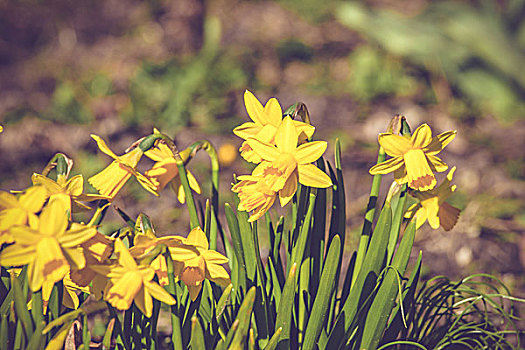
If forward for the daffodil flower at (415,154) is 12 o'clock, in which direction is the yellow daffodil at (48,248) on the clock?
The yellow daffodil is roughly at 2 o'clock from the daffodil flower.

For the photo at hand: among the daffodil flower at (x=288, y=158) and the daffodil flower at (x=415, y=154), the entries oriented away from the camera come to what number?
0

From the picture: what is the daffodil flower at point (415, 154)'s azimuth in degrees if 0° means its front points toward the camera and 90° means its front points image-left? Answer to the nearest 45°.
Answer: approximately 0°

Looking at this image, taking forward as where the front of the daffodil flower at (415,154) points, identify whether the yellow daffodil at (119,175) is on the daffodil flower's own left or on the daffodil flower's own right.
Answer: on the daffodil flower's own right

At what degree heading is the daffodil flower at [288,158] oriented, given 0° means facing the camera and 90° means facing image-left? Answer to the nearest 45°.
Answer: approximately 45°
